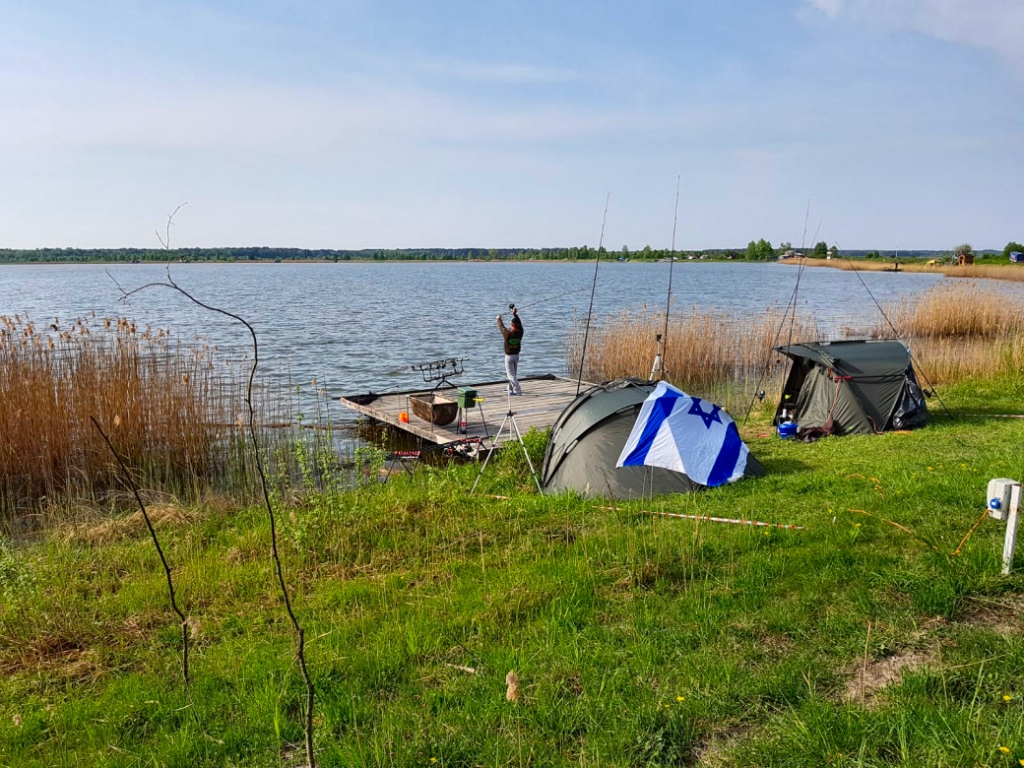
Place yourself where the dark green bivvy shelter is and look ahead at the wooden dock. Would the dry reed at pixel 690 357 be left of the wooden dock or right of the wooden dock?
right

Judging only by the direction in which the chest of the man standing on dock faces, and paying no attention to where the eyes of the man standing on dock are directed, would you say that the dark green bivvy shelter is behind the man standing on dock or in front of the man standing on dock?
behind

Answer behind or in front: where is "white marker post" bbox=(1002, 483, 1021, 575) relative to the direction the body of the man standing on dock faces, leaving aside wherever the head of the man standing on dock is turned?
behind

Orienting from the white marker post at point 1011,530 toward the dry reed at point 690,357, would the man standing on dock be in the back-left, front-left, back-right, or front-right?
front-left

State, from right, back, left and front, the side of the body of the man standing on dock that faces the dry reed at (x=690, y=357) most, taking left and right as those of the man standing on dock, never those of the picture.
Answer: right

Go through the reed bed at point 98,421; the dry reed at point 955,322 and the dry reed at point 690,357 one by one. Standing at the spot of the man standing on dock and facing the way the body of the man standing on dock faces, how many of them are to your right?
2

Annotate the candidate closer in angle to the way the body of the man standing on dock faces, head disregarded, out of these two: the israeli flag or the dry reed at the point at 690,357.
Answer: the dry reed

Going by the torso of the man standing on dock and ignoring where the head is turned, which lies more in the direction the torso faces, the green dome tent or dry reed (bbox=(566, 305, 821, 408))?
the dry reed

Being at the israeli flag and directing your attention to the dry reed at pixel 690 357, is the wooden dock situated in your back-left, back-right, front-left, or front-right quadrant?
front-left

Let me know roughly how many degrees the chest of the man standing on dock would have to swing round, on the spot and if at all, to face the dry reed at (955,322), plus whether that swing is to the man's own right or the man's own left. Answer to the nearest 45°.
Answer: approximately 90° to the man's own right

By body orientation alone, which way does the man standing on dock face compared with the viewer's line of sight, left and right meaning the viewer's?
facing away from the viewer and to the left of the viewer

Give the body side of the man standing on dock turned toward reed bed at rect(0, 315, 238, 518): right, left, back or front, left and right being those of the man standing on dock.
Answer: left
